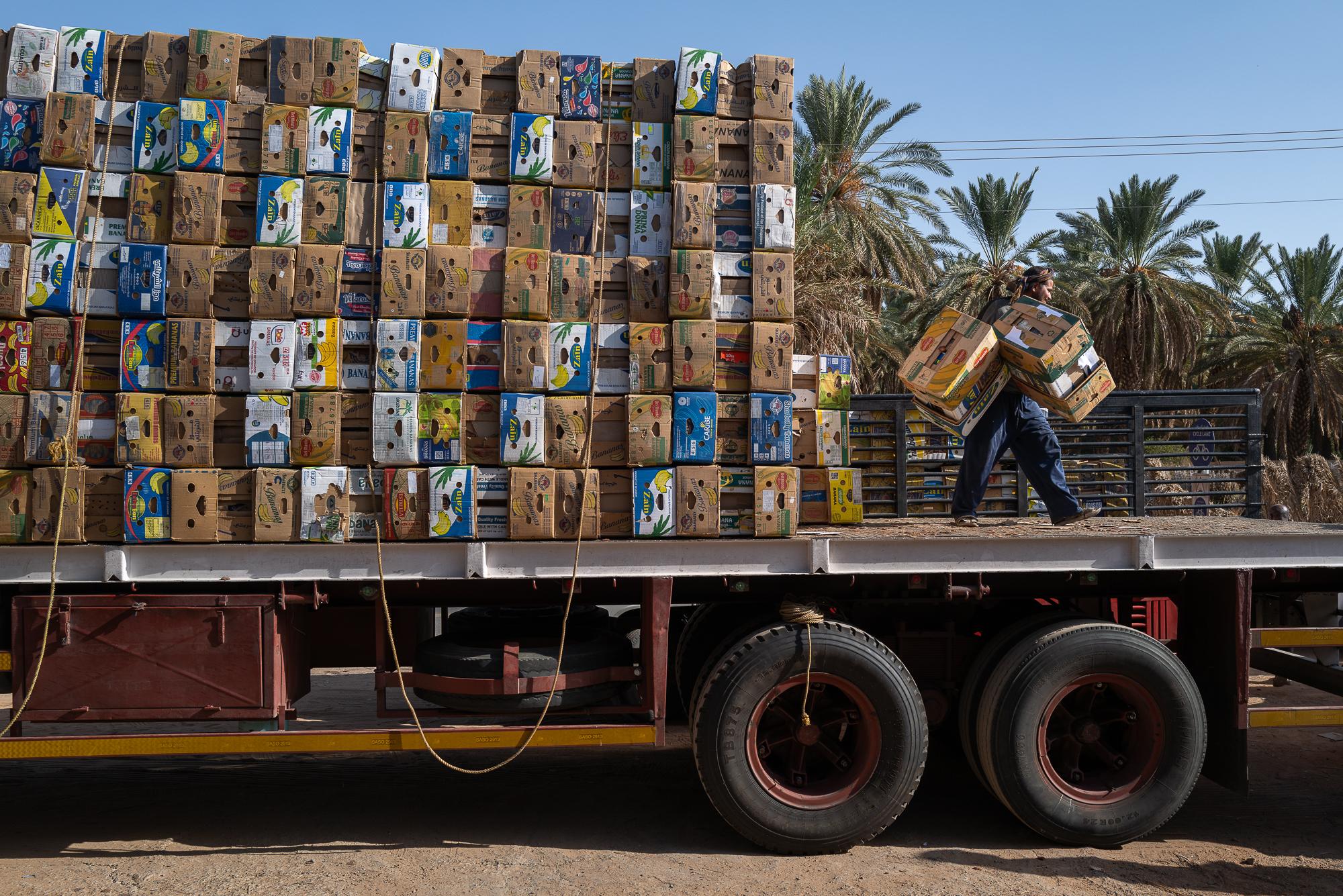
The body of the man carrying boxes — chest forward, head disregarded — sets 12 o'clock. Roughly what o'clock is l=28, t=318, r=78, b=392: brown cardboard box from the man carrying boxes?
The brown cardboard box is roughly at 5 o'clock from the man carrying boxes.

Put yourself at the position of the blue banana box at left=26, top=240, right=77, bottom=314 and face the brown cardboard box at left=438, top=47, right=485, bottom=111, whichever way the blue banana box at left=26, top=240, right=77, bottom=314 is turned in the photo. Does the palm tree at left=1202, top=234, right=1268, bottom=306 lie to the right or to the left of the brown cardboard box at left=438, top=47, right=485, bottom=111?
left

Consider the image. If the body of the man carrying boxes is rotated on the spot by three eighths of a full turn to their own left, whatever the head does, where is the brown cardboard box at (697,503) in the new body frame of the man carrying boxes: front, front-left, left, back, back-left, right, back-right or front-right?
left

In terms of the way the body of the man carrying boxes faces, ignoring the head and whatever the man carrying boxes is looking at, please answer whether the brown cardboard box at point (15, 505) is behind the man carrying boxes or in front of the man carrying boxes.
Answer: behind

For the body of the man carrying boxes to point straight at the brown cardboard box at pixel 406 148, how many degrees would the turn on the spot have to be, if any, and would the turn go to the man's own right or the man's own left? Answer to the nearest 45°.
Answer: approximately 135° to the man's own right

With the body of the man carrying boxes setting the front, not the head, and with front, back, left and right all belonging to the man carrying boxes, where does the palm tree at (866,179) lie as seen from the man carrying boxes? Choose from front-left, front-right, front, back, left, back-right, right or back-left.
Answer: left

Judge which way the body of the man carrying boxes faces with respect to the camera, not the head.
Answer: to the viewer's right

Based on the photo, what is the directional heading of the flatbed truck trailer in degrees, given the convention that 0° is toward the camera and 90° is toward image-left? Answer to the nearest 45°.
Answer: approximately 90°

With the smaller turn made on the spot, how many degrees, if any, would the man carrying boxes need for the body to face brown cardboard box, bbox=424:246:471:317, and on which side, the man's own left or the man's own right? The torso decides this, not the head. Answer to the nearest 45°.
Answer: approximately 135° to the man's own right

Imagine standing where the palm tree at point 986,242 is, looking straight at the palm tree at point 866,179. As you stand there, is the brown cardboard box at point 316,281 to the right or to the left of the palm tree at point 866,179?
left

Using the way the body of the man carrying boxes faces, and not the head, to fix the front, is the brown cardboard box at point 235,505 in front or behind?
behind
